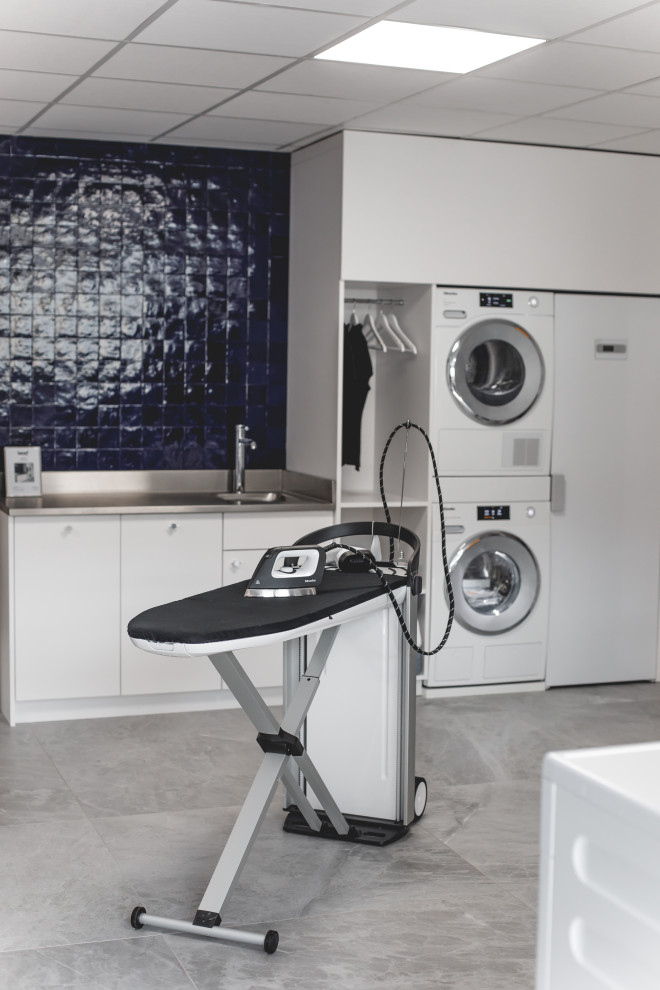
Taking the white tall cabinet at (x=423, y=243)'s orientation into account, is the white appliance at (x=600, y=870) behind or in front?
in front

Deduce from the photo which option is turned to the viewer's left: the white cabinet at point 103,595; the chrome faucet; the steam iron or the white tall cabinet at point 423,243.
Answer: the steam iron

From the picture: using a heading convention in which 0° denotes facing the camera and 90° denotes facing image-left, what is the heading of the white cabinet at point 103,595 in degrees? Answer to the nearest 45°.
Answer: approximately 0°

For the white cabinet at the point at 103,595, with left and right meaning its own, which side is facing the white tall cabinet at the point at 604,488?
left

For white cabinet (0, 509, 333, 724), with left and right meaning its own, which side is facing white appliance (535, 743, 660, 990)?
front

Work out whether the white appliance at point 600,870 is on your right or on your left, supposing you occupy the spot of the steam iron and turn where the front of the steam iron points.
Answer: on your left

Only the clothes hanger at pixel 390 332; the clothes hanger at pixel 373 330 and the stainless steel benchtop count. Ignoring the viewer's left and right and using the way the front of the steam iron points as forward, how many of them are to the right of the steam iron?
3

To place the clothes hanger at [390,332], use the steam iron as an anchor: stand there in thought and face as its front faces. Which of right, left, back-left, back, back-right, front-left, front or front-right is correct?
right

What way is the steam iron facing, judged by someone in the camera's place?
facing to the left of the viewer

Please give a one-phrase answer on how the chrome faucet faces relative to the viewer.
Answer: facing the viewer and to the right of the viewer

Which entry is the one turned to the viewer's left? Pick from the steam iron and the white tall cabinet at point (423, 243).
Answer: the steam iron

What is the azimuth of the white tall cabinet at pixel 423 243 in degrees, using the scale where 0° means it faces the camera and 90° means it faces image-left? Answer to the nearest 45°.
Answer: approximately 315°

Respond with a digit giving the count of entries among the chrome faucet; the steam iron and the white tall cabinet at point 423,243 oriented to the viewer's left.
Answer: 1

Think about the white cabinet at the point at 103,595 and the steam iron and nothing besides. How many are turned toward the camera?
1

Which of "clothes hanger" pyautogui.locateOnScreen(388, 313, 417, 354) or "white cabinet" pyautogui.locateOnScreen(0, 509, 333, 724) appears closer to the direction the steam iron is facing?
the white cabinet

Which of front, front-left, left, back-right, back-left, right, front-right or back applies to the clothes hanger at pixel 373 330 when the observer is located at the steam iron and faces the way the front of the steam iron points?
right
